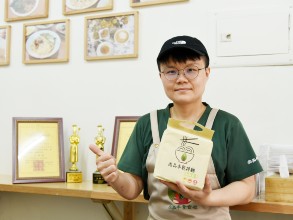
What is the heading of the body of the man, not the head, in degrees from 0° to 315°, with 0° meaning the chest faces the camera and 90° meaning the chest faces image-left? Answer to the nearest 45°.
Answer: approximately 0°

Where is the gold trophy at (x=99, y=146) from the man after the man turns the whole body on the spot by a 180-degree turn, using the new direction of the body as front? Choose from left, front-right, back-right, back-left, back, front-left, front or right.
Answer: front-left

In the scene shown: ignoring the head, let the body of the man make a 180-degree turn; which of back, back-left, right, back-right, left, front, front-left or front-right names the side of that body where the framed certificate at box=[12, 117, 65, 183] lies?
front-left

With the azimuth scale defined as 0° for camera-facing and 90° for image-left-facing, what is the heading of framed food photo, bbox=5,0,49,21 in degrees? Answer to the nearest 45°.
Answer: approximately 0°

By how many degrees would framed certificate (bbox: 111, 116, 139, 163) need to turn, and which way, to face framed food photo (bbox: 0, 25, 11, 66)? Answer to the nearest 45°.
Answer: approximately 135° to its right

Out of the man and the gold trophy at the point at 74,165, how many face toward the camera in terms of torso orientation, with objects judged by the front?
2
